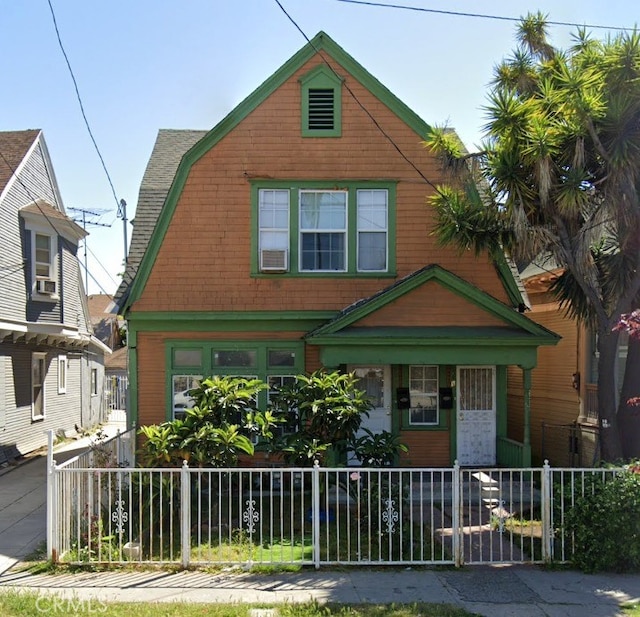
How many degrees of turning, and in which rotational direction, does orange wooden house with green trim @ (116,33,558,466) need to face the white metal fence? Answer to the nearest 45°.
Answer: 0° — it already faces it

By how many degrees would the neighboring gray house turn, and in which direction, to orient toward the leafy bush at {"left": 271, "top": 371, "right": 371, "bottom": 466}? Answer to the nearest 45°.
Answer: approximately 45° to its left

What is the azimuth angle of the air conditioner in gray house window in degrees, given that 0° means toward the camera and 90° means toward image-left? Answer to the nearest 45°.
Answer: approximately 315°

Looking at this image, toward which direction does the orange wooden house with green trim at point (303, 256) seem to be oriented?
toward the camera

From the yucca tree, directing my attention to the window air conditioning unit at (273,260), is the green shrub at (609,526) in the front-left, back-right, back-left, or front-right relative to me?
back-left

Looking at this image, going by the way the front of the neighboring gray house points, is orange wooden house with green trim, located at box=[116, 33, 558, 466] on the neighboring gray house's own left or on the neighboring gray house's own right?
on the neighboring gray house's own left

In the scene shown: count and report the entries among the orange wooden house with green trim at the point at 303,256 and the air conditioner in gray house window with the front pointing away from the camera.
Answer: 0
